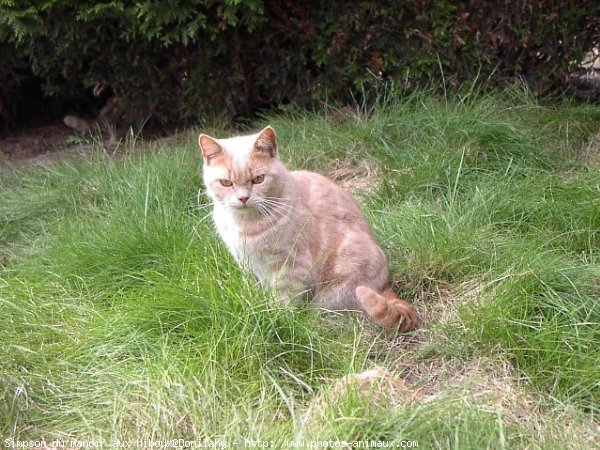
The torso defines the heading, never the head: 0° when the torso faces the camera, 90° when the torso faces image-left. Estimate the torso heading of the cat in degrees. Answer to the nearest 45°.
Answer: approximately 45°

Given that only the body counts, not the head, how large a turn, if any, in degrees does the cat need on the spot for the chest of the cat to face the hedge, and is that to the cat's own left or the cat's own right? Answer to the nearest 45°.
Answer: approximately 135° to the cat's own right
